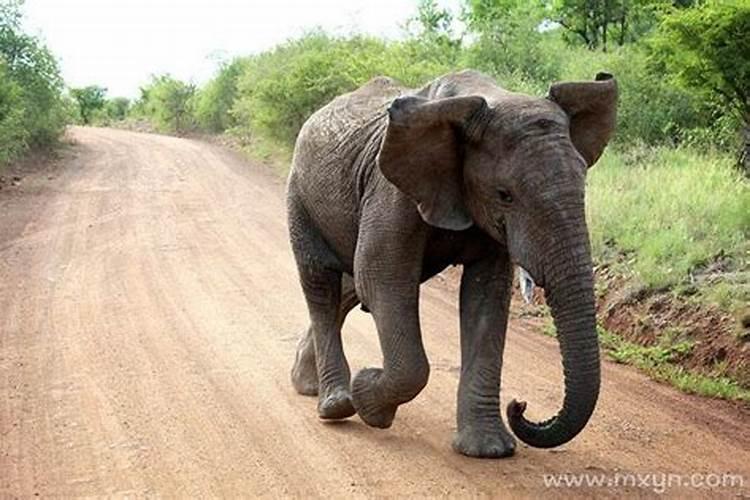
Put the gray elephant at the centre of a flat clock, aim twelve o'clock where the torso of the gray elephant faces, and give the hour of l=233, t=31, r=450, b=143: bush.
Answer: The bush is roughly at 7 o'clock from the gray elephant.

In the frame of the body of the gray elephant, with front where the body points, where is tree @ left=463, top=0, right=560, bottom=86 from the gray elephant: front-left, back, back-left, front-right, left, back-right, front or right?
back-left

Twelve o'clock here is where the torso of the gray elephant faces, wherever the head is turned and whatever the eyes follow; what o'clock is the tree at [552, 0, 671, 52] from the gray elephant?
The tree is roughly at 8 o'clock from the gray elephant.

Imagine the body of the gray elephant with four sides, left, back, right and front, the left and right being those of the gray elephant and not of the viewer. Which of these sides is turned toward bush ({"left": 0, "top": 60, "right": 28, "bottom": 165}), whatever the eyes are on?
back

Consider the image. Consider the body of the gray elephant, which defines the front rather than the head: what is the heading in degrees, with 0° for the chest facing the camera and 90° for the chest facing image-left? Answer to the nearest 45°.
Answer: approximately 315°

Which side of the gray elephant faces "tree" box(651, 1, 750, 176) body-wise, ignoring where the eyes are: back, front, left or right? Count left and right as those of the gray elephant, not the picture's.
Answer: left

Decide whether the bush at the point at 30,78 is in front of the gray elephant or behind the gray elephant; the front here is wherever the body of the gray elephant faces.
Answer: behind
